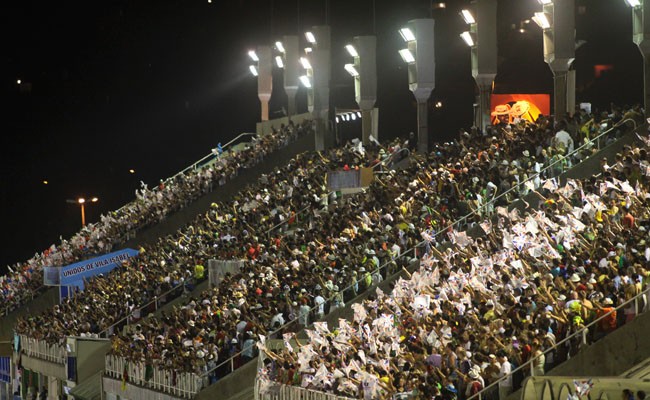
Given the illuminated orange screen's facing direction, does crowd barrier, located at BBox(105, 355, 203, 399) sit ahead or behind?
ahead

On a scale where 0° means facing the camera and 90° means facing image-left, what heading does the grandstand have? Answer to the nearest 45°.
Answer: approximately 45°

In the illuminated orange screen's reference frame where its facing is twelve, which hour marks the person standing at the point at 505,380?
The person standing is roughly at 12 o'clock from the illuminated orange screen.

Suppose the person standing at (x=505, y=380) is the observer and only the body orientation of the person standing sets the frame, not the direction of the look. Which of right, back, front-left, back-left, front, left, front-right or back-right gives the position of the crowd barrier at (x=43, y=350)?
front-right

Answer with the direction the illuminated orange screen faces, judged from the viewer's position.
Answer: facing the viewer

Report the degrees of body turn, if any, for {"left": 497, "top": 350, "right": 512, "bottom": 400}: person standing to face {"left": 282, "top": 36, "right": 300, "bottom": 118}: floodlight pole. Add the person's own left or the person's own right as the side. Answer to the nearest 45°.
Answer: approximately 90° to the person's own right
